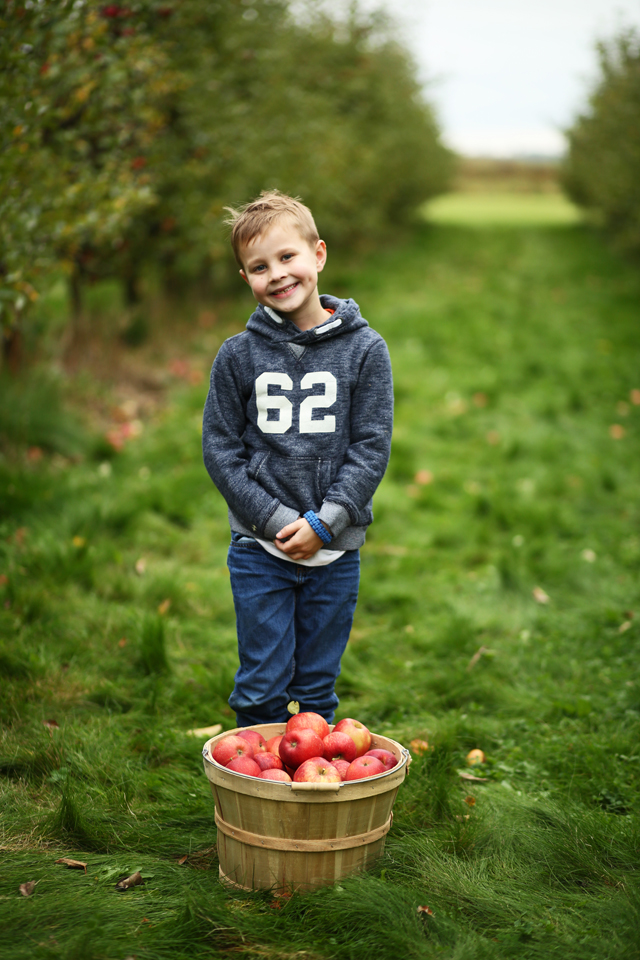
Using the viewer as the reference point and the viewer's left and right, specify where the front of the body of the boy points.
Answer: facing the viewer

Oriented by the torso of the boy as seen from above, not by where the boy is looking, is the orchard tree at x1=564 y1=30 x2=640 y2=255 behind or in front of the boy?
behind
